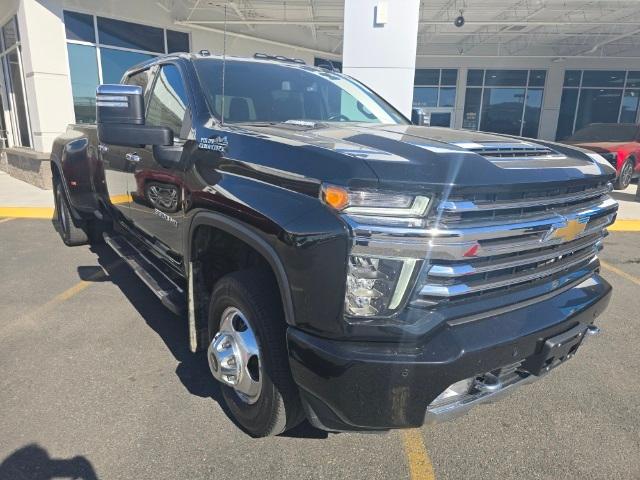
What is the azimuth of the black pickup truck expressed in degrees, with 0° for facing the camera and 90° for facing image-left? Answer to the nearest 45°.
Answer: approximately 315°

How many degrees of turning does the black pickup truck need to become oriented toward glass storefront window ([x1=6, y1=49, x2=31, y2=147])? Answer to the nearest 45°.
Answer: approximately 180°

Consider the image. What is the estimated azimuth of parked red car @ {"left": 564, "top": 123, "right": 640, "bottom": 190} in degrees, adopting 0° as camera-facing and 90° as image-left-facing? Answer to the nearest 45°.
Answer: approximately 45°

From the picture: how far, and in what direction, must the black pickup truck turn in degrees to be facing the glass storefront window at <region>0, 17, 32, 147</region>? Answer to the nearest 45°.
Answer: approximately 180°

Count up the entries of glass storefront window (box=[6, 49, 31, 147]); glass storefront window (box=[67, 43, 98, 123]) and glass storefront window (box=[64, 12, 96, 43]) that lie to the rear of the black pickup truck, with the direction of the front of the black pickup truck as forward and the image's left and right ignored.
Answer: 3

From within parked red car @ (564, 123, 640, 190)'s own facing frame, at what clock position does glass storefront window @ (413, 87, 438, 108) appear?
The glass storefront window is roughly at 3 o'clock from the parked red car.

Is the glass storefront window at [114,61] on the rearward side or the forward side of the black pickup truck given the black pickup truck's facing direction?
on the rearward side

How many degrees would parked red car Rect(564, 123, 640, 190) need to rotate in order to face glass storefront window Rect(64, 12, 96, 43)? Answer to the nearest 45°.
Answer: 0° — it already faces it

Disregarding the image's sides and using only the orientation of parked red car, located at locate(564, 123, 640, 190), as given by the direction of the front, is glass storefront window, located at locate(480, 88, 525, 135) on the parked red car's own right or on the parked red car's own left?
on the parked red car's own right

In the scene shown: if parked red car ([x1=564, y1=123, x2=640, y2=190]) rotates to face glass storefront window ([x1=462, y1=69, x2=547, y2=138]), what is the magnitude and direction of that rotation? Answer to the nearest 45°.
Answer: approximately 90° to its right

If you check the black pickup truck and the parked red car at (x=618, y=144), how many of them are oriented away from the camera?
0

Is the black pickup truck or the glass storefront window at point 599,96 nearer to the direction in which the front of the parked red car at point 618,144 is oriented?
the black pickup truck

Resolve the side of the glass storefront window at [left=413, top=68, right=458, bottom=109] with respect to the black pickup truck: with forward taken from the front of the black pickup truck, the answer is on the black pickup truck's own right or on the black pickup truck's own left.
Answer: on the black pickup truck's own left
